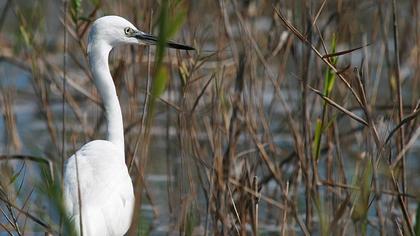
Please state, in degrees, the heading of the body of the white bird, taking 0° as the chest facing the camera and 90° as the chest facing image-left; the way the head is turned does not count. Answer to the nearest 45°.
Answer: approximately 225°
